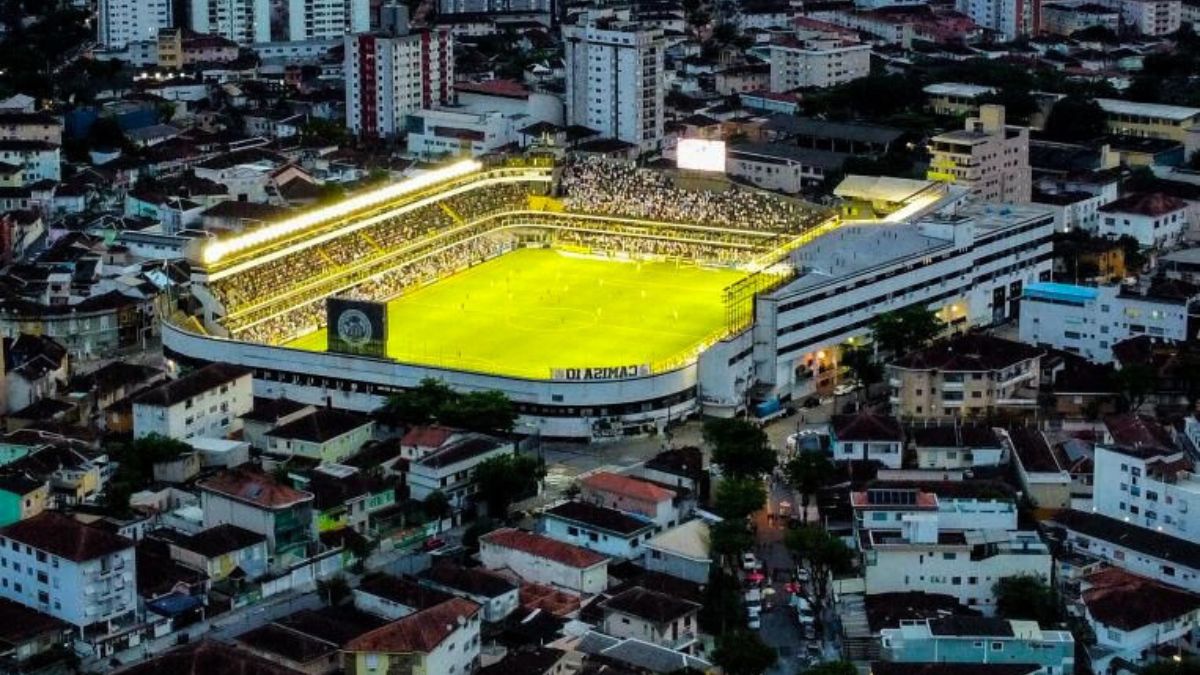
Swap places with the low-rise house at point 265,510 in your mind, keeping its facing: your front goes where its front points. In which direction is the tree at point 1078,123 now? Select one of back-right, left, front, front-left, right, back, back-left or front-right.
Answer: left

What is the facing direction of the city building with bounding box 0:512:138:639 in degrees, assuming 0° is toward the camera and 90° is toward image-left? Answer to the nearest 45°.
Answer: approximately 315°

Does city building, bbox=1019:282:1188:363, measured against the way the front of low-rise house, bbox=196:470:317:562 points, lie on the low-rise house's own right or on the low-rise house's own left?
on the low-rise house's own left

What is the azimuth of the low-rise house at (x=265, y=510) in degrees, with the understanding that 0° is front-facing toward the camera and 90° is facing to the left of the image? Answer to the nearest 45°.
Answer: approximately 315°

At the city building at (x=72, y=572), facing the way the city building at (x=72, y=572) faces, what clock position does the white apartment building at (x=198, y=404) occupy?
The white apartment building is roughly at 8 o'clock from the city building.

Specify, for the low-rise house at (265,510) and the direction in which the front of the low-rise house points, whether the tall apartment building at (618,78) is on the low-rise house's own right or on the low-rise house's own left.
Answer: on the low-rise house's own left

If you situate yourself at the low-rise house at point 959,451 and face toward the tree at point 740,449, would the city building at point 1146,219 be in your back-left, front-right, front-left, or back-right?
back-right

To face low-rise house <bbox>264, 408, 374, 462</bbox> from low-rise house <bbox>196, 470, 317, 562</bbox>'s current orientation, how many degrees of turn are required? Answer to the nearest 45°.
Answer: approximately 135° to its left

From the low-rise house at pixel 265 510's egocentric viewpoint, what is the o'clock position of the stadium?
The stadium is roughly at 8 o'clock from the low-rise house.

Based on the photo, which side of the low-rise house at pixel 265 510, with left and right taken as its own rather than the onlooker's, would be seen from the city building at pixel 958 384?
left

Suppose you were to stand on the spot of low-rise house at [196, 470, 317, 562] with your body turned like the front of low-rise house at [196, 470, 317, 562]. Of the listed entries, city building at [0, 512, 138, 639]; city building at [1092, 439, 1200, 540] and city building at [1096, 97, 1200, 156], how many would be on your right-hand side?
1

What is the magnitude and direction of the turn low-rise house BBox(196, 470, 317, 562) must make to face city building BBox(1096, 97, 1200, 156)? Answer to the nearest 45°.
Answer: approximately 90° to its left

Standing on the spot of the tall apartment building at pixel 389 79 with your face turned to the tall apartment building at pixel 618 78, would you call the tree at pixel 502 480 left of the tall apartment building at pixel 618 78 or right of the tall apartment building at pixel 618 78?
right

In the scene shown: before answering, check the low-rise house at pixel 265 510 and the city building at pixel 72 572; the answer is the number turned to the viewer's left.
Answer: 0
